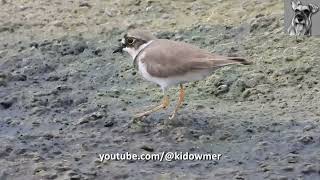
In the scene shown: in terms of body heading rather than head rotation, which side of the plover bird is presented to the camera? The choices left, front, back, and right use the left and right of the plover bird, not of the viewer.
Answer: left
